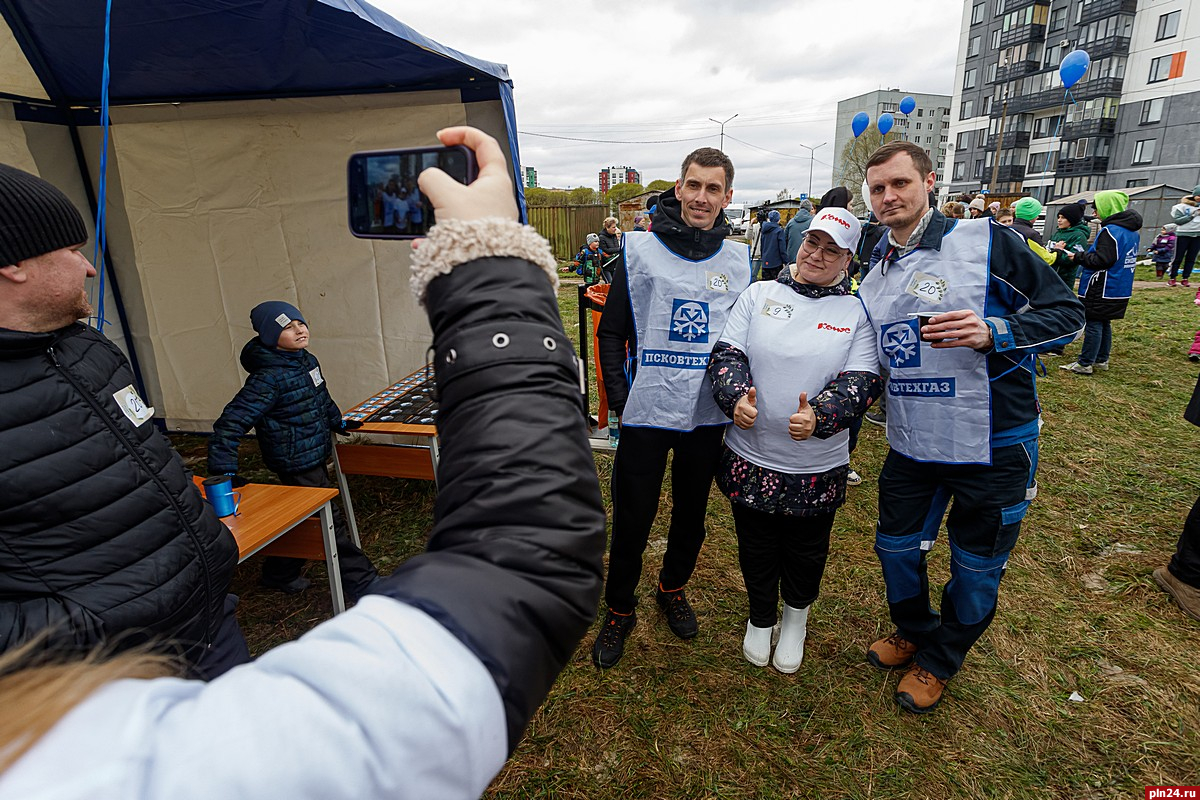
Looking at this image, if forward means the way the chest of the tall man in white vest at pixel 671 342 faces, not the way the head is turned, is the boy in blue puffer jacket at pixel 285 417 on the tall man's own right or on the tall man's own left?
on the tall man's own right

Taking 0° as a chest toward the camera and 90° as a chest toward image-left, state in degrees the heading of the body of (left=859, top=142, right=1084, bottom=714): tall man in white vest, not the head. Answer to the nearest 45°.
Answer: approximately 45°

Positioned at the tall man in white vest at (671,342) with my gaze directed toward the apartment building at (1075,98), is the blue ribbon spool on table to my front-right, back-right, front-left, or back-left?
back-left

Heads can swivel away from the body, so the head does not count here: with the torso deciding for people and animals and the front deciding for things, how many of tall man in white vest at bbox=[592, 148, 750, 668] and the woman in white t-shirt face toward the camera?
2

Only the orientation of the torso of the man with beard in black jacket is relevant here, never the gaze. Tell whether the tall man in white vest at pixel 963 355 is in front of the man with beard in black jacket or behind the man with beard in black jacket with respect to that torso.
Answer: in front

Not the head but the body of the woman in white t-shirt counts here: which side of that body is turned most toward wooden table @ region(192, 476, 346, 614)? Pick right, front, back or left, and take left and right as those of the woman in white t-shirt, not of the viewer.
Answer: right

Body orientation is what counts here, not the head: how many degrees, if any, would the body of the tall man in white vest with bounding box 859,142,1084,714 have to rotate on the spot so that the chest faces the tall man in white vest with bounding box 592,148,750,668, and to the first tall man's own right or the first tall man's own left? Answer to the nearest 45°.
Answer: approximately 45° to the first tall man's own right

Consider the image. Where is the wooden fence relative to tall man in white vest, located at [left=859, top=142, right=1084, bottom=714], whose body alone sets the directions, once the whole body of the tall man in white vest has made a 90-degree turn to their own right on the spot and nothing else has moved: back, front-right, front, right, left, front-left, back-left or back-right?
front

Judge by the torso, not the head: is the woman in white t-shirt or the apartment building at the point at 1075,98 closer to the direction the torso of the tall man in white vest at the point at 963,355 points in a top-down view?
the woman in white t-shirt

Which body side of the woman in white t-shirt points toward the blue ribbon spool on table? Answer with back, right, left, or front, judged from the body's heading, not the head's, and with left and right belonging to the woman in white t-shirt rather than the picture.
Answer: right
